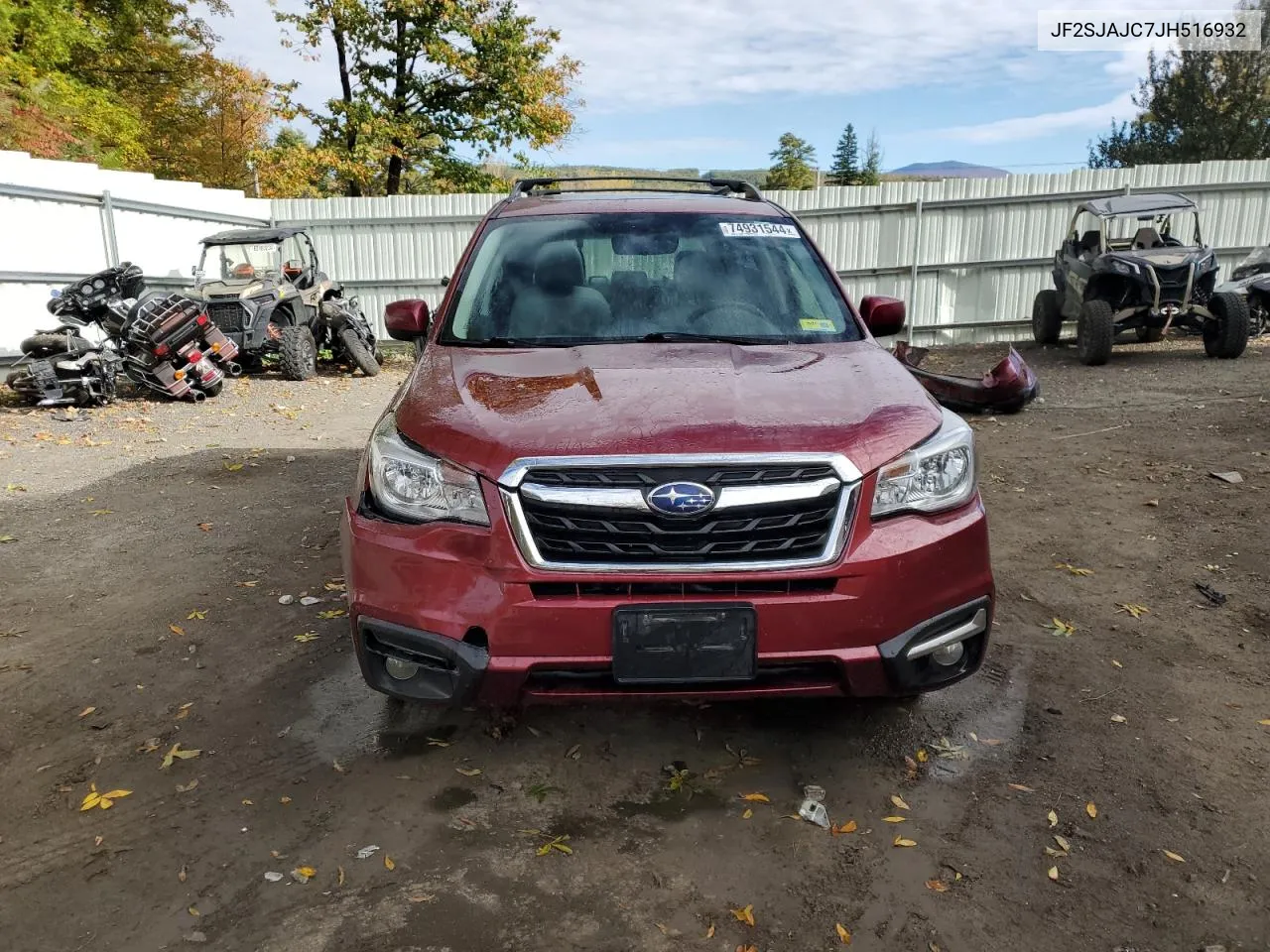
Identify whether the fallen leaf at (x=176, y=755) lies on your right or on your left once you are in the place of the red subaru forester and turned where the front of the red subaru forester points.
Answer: on your right

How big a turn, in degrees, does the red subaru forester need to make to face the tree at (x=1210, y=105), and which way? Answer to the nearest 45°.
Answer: approximately 135° to its left

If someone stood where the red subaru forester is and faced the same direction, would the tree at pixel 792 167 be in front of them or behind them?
behind

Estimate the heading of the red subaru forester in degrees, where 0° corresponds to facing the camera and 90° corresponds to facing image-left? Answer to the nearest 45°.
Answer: approximately 0°

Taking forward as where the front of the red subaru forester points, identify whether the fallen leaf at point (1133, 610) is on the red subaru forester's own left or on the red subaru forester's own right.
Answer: on the red subaru forester's own left

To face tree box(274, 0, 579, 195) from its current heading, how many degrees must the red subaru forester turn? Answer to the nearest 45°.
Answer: approximately 180°

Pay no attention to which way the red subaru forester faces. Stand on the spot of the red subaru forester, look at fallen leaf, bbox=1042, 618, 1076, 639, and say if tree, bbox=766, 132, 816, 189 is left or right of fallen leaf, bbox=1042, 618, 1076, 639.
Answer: left

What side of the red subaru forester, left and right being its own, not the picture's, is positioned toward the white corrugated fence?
back
